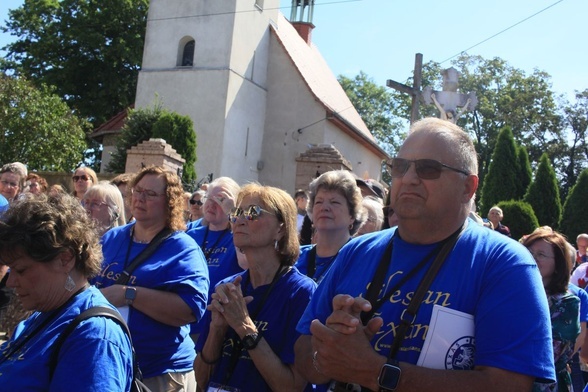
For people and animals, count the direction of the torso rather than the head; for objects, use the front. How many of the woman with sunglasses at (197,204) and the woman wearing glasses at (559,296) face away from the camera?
0

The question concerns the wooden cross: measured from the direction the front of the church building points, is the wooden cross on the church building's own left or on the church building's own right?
on the church building's own left

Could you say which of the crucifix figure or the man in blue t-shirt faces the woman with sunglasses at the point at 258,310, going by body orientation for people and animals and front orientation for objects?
the crucifix figure

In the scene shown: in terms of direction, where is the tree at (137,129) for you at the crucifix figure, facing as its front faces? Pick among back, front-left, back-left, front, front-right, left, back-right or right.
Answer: back-right

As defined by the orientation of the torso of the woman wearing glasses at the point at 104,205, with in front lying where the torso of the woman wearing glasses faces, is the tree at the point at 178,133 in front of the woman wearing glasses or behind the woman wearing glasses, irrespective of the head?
behind

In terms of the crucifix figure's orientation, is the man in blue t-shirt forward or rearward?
forward

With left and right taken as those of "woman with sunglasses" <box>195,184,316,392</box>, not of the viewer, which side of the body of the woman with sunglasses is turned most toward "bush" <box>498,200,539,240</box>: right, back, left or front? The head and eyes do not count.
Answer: back

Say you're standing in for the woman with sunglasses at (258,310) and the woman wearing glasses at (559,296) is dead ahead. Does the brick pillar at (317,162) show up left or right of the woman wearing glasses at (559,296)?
left

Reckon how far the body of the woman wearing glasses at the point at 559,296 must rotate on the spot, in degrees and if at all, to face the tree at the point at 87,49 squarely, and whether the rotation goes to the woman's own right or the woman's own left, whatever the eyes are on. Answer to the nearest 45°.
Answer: approximately 90° to the woman's own right

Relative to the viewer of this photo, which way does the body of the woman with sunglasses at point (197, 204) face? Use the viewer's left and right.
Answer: facing the viewer and to the left of the viewer

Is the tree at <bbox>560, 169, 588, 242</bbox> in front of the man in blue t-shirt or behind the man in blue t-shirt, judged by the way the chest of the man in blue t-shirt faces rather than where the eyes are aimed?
behind
